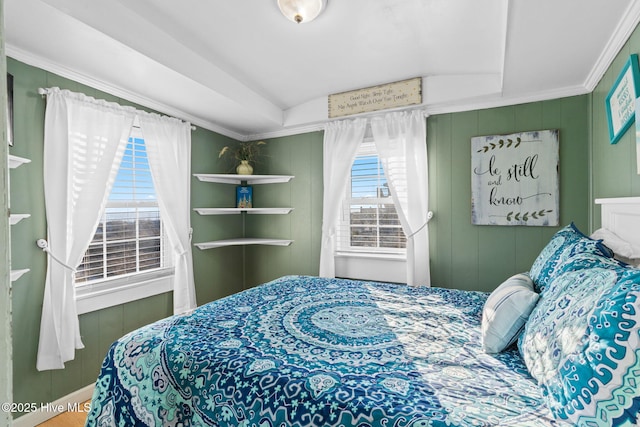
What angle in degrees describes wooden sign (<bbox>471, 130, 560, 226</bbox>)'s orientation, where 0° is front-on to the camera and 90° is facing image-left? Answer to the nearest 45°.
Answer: approximately 0°

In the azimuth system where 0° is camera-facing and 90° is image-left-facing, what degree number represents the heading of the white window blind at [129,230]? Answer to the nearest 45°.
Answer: approximately 315°

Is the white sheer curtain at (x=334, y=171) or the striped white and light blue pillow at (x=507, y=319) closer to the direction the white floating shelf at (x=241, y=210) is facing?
the striped white and light blue pillow

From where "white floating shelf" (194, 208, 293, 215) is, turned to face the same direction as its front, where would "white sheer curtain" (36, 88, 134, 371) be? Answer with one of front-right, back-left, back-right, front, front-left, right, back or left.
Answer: front-right

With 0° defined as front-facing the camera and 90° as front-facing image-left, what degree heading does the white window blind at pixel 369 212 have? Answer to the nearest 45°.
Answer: approximately 0°

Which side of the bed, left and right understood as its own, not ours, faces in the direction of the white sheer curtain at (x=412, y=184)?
right

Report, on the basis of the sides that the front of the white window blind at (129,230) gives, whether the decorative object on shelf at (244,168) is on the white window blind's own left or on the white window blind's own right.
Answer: on the white window blind's own left

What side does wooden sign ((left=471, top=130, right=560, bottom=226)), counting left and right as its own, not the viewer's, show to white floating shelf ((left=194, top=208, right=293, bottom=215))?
right

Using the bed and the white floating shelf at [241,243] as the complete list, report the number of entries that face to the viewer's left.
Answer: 1

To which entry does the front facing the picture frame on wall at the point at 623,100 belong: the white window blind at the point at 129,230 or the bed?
the white window blind

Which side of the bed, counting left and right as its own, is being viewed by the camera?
left
